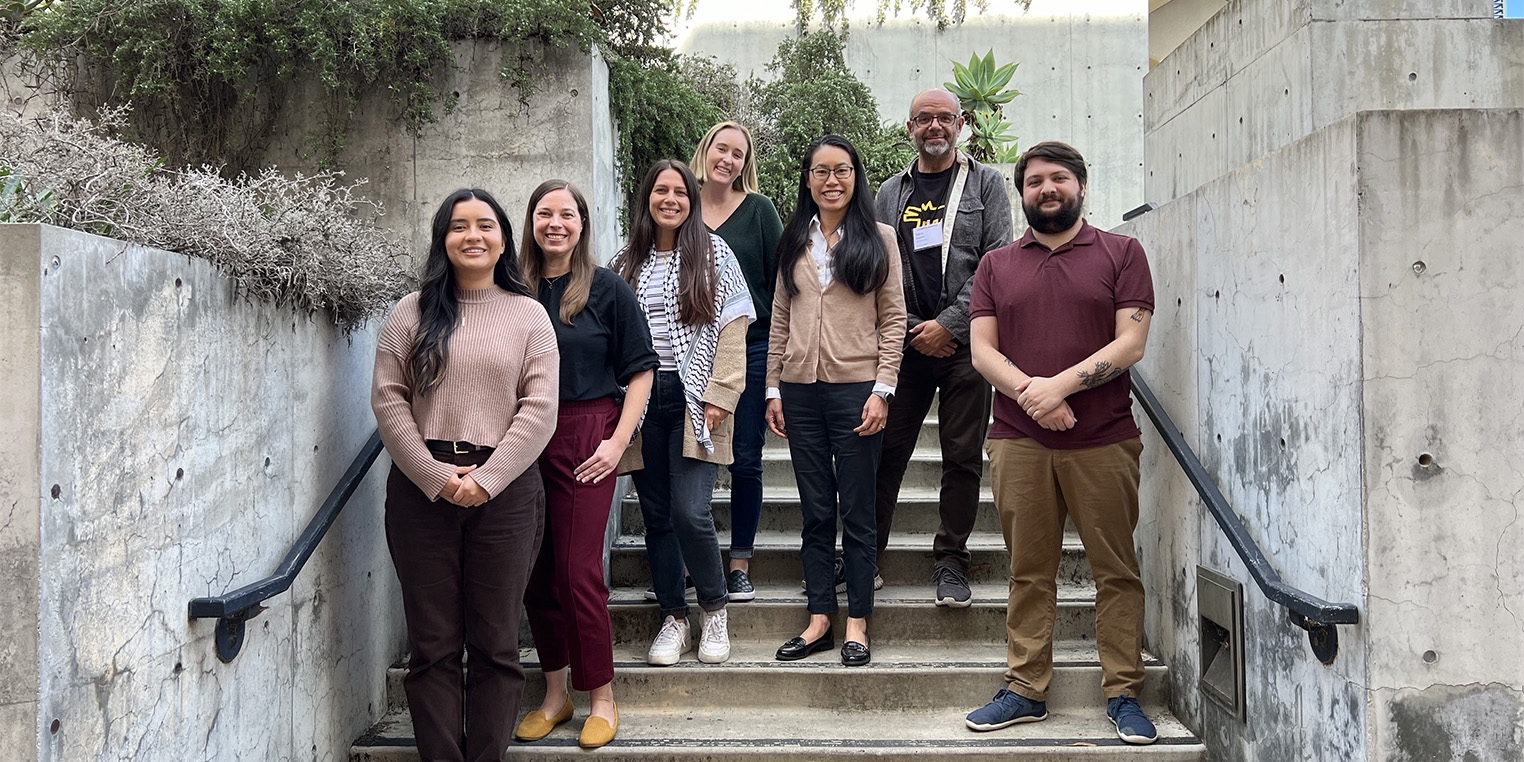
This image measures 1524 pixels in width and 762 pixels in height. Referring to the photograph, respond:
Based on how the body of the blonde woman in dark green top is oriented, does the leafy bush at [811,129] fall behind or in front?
behind

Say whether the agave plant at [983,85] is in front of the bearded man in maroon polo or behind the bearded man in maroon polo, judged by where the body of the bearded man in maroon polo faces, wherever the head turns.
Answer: behind

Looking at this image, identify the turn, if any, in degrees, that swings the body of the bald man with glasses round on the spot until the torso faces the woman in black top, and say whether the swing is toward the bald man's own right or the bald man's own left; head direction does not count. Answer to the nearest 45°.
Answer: approximately 45° to the bald man's own right

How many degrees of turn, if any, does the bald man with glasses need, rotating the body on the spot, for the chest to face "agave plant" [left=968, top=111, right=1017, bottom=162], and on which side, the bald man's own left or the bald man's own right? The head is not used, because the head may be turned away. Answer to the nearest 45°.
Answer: approximately 180°

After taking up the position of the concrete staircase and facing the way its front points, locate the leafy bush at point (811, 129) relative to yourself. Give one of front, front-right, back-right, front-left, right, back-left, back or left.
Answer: back

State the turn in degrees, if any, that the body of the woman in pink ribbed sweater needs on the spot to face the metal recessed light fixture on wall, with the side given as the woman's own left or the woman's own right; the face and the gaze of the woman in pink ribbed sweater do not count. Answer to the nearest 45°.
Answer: approximately 90° to the woman's own left

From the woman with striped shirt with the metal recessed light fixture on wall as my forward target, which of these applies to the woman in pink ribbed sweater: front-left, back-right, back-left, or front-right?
back-right

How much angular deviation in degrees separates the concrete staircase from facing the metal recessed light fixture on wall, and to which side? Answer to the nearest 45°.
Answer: approximately 45° to its left

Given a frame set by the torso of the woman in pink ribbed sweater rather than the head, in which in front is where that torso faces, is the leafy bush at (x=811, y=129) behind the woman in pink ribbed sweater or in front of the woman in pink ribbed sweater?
behind

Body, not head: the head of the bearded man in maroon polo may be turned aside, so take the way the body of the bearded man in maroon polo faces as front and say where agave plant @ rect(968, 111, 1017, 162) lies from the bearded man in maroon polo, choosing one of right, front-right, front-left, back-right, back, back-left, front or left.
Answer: back
